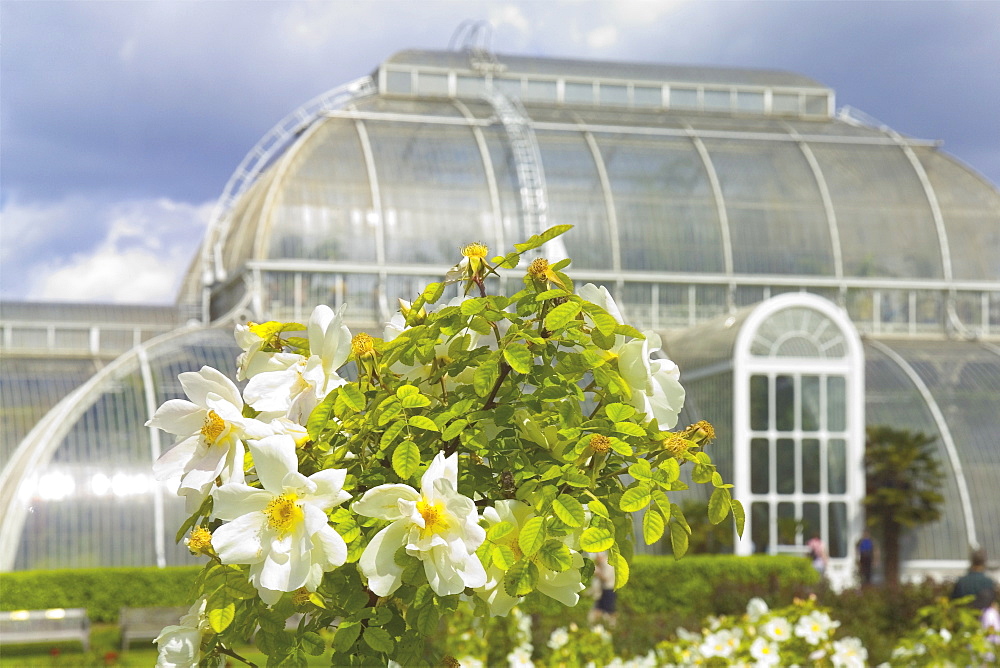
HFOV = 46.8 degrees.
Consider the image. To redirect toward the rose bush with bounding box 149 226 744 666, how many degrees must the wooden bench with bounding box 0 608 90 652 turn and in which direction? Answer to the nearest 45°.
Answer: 0° — it already faces it

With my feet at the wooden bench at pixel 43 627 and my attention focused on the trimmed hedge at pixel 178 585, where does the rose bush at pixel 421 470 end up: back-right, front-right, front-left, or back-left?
back-right

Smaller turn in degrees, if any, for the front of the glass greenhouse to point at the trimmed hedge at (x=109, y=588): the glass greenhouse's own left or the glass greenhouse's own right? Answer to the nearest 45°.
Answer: approximately 45° to the glass greenhouse's own right

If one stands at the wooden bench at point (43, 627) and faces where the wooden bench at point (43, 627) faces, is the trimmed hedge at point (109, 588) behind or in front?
behind

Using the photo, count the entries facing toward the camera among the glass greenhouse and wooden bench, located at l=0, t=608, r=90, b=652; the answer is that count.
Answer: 2

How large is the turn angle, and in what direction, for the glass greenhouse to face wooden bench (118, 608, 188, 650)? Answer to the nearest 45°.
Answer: approximately 45° to its right

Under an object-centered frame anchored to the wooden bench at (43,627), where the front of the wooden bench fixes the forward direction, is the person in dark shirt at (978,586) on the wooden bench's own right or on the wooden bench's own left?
on the wooden bench's own left

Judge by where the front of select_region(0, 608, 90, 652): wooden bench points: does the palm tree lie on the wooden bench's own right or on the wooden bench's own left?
on the wooden bench's own left

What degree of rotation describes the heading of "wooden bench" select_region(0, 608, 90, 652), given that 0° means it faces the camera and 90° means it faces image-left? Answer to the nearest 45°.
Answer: approximately 0°

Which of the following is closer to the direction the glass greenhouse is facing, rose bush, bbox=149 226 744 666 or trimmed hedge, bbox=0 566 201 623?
the rose bush

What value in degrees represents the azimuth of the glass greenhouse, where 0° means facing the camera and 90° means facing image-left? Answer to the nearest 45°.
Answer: approximately 0°
